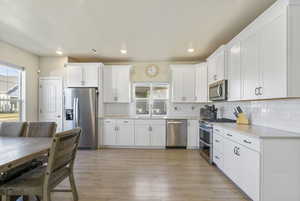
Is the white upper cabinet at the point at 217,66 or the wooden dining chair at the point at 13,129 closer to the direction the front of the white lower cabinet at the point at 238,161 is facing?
the wooden dining chair

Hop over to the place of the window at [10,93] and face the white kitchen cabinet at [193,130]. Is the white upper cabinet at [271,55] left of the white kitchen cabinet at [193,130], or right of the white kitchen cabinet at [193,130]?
right

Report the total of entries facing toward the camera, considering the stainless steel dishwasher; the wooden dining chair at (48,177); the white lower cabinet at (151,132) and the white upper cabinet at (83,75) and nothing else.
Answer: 3

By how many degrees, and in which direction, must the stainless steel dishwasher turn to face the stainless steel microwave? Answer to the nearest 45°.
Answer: approximately 45° to its left

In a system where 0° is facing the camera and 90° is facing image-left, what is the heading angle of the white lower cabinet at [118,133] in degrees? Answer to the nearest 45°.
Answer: approximately 0°

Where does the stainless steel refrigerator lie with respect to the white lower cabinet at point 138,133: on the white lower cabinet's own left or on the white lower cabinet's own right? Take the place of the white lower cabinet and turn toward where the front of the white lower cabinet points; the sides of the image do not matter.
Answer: on the white lower cabinet's own right

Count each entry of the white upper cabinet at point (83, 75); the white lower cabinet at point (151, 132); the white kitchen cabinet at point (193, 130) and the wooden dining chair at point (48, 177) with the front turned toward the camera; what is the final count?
3

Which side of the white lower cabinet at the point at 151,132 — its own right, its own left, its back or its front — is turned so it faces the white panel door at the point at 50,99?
right

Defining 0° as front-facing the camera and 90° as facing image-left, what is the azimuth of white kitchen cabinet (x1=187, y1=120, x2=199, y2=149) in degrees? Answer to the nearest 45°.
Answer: approximately 0°
